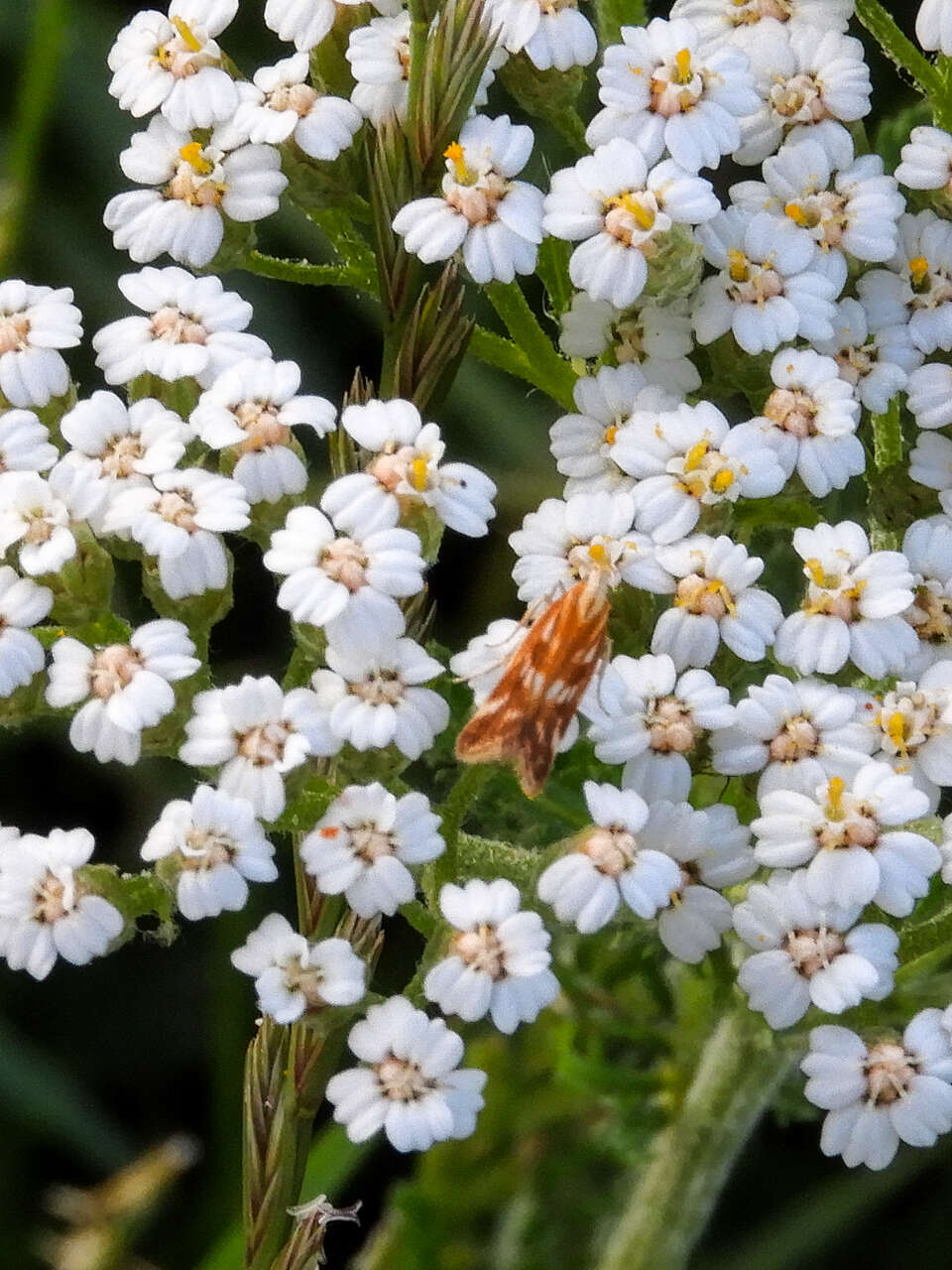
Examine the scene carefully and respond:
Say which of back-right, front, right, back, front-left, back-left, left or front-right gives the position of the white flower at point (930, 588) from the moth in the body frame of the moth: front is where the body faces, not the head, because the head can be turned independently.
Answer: front

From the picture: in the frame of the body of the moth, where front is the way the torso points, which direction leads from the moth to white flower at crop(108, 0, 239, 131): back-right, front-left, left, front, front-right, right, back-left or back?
left

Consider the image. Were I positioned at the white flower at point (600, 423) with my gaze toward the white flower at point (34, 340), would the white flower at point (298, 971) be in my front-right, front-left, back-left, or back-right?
front-left

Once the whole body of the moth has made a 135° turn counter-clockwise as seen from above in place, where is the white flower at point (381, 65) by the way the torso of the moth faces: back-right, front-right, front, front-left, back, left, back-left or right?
front-right

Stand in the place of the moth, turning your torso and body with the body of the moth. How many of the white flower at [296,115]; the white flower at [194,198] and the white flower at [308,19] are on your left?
3

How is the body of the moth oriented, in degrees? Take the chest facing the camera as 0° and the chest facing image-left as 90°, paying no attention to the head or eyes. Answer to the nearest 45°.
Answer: approximately 225°

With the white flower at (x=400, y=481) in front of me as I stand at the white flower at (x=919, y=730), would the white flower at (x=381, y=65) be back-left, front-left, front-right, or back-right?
front-right

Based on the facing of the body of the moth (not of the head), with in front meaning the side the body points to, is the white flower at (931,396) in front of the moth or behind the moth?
in front

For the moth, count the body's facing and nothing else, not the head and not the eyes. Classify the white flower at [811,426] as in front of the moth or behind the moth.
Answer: in front

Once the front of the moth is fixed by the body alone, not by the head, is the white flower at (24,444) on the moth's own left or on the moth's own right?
on the moth's own left

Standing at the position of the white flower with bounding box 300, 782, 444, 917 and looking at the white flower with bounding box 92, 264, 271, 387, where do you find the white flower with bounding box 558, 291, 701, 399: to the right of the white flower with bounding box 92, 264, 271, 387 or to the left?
right
